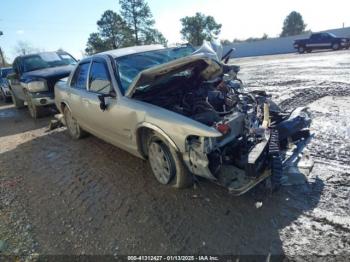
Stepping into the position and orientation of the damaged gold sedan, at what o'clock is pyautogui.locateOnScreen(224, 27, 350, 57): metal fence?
The metal fence is roughly at 8 o'clock from the damaged gold sedan.

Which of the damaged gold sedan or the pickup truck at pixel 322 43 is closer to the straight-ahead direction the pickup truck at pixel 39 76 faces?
the damaged gold sedan

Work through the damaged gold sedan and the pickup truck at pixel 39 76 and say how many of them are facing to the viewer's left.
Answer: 0

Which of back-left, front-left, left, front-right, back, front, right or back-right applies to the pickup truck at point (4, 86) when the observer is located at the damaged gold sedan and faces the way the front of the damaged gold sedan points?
back

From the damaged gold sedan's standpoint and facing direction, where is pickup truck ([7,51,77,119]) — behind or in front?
behind

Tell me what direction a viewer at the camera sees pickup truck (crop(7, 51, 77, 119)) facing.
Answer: facing the viewer and to the right of the viewer

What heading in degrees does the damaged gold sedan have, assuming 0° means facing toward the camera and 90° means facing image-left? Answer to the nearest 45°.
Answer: approximately 315°
